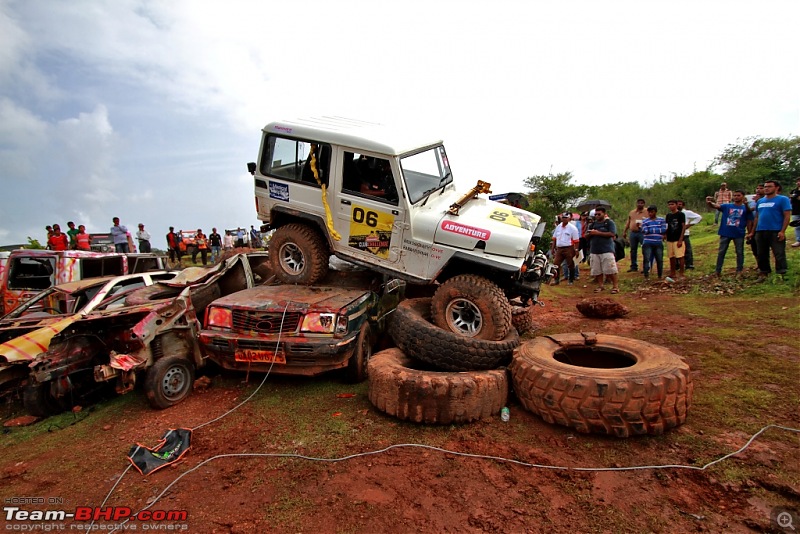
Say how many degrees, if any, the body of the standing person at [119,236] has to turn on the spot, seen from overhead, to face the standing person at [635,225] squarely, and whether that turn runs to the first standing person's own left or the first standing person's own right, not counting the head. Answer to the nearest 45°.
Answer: approximately 45° to the first standing person's own left

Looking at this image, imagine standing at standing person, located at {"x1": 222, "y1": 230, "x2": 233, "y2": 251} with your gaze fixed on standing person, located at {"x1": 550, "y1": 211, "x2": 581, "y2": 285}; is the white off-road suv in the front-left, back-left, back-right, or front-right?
front-right

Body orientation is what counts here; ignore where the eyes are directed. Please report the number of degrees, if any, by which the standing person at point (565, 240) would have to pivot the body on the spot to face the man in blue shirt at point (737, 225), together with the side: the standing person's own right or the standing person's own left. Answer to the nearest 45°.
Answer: approximately 135° to the standing person's own left

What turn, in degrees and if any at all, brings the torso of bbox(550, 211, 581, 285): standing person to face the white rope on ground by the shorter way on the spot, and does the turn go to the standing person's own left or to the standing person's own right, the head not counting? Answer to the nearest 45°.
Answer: approximately 45° to the standing person's own left

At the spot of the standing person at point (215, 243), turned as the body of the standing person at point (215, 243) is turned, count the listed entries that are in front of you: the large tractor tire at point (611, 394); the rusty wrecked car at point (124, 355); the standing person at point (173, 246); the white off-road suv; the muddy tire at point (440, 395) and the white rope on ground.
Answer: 5

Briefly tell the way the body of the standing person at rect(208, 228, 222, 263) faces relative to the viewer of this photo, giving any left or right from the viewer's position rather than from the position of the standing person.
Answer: facing the viewer

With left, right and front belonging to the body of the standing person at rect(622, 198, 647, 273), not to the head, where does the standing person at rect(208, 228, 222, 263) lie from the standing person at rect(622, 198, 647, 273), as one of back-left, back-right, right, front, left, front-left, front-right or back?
front-right

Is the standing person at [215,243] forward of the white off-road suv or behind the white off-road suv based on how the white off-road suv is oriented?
behind

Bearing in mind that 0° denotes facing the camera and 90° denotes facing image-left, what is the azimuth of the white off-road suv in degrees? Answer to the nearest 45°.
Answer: approximately 315°

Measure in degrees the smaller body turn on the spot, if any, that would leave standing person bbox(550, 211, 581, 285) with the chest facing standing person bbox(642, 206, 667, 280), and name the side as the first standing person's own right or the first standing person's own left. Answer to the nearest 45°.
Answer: approximately 135° to the first standing person's own left

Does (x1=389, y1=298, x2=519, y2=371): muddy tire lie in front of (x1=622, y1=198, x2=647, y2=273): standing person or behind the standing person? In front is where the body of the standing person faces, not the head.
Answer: in front

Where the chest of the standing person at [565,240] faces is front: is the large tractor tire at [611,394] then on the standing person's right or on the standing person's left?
on the standing person's left

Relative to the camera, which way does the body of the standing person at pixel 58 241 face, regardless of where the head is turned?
toward the camera
